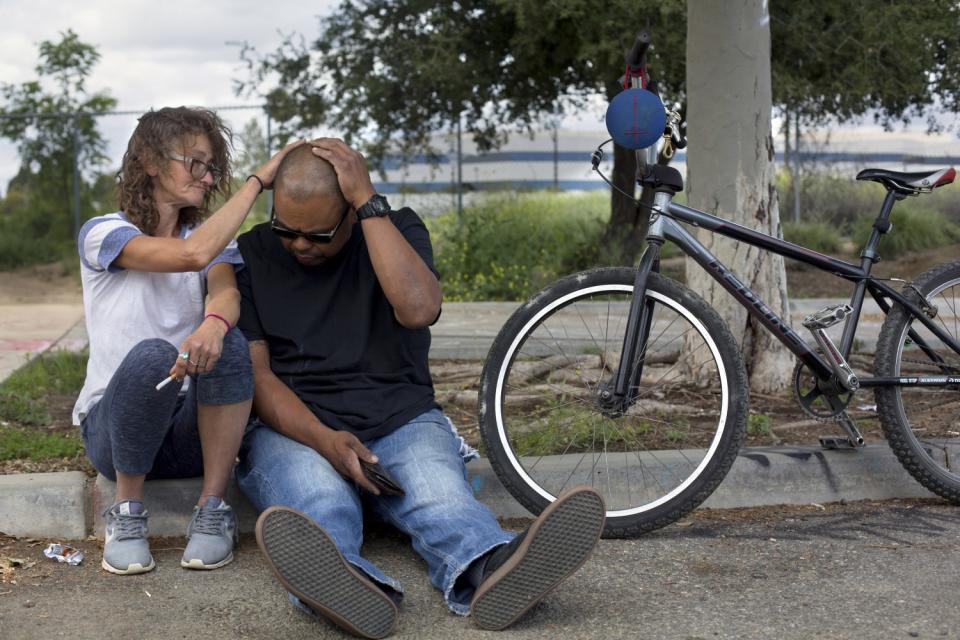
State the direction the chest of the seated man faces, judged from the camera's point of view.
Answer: toward the camera

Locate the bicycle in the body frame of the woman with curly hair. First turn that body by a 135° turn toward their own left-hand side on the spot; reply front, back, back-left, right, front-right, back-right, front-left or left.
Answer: right

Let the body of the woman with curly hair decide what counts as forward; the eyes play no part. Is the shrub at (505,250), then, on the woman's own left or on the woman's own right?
on the woman's own left

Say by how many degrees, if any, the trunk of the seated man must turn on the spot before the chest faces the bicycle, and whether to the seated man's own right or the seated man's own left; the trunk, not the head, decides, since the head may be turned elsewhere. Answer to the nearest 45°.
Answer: approximately 135° to the seated man's own left

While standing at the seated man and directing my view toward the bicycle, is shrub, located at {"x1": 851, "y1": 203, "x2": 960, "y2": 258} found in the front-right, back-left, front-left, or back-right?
front-left

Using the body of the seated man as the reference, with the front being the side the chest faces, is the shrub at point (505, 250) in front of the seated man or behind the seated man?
behind

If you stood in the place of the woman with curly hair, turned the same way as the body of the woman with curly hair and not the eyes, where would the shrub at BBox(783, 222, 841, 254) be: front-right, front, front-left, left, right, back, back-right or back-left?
left

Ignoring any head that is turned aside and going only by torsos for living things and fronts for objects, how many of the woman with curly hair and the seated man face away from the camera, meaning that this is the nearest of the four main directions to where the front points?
0

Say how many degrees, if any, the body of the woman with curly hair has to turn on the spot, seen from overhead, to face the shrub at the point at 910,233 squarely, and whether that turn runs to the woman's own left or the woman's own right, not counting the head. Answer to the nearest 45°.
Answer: approximately 90° to the woman's own left

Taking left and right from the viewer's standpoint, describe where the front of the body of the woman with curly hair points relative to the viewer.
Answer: facing the viewer and to the right of the viewer
